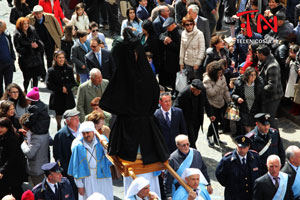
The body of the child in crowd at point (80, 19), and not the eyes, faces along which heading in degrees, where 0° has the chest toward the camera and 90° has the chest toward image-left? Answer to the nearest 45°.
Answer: approximately 0°

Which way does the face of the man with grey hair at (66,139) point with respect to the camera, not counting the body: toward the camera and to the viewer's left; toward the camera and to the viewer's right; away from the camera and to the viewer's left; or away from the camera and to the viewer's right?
toward the camera and to the viewer's right

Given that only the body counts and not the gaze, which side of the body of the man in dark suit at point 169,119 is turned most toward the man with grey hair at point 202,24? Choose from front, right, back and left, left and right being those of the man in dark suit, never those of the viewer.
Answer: back

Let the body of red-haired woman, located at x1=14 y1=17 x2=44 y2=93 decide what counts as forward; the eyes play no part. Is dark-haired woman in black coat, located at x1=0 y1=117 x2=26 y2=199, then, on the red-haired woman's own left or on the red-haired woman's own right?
on the red-haired woman's own right

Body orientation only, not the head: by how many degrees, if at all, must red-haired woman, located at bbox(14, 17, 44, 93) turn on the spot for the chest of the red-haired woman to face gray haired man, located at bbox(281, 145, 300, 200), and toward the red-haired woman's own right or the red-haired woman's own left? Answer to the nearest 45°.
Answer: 0° — they already face them

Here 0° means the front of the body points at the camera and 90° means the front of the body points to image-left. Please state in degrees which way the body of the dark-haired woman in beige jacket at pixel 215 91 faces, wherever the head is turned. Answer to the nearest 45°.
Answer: approximately 315°

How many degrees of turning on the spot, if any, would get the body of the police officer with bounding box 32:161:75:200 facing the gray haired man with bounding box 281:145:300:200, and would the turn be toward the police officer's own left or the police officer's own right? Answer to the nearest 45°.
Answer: approximately 45° to the police officer's own left

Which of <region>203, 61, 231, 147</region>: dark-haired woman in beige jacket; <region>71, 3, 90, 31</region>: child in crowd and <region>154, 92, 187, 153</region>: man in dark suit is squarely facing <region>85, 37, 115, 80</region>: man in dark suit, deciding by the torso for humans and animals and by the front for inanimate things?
the child in crowd

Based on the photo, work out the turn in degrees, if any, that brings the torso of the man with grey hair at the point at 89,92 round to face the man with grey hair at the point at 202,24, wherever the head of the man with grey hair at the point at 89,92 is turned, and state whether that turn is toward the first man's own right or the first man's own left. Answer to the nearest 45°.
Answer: approximately 90° to the first man's own left
